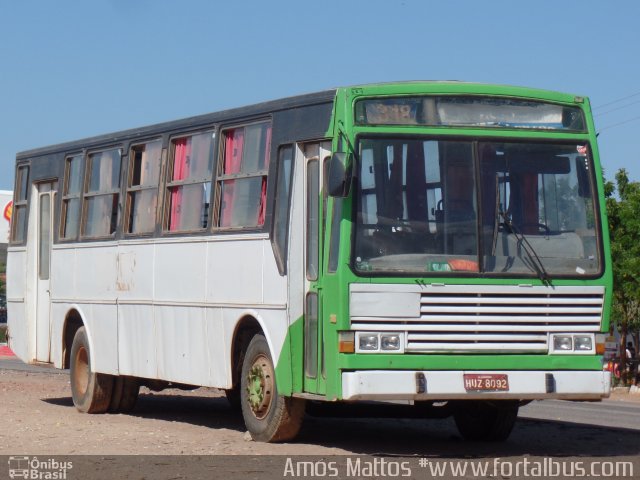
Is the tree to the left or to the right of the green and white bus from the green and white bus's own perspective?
on its left

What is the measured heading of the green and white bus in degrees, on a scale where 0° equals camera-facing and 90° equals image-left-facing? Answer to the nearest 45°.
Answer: approximately 315°
